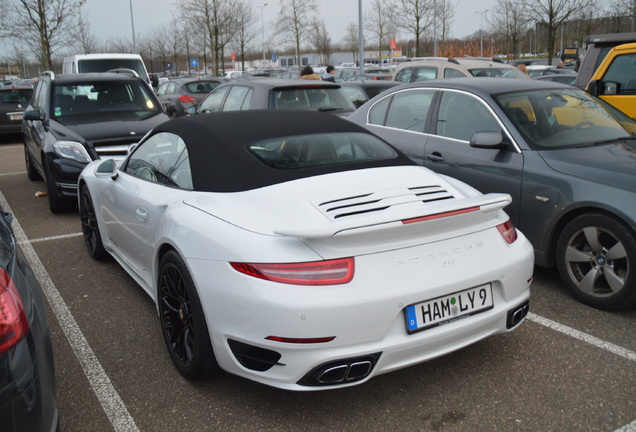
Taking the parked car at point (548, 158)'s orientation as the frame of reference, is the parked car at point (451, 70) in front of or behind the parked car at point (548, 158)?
behind

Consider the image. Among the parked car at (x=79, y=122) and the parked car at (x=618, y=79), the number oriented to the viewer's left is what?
1

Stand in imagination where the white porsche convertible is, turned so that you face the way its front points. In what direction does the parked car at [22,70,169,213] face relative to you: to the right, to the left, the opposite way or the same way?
the opposite way

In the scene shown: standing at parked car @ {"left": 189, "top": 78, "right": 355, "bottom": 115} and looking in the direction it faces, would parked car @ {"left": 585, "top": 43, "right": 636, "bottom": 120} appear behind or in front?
behind

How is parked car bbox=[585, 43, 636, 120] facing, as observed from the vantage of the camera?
facing to the left of the viewer

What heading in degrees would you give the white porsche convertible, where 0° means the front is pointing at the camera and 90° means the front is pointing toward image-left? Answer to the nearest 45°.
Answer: approximately 135°

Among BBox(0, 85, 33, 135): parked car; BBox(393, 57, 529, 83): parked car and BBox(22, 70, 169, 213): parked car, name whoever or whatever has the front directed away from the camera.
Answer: BBox(0, 85, 33, 135): parked car

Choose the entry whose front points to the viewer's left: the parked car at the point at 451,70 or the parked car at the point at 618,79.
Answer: the parked car at the point at 618,79

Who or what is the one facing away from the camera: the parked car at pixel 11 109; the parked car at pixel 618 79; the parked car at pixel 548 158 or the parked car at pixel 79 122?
the parked car at pixel 11 109

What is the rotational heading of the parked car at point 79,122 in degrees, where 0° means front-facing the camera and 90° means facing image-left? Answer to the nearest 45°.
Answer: approximately 315°
